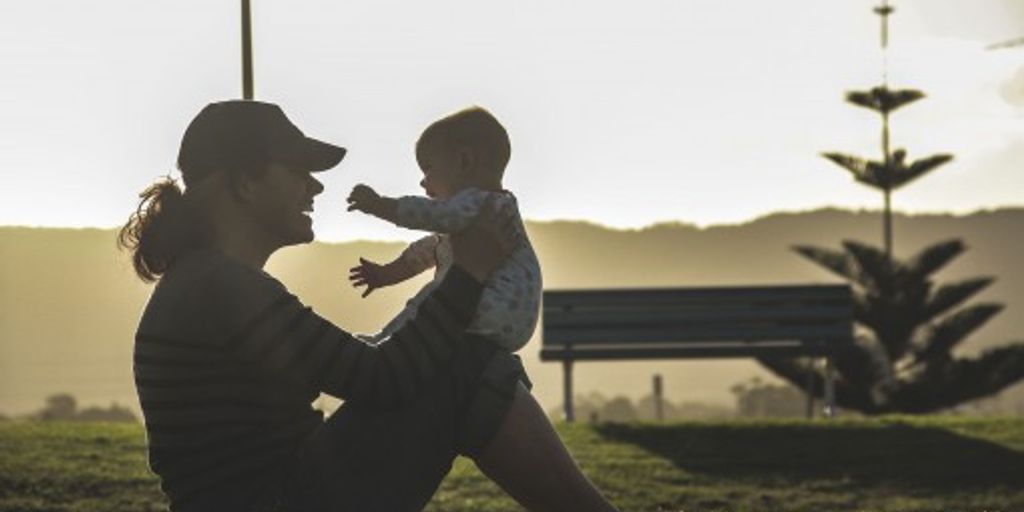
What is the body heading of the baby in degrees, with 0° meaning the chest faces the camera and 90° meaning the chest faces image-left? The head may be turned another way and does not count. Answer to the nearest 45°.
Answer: approximately 90°

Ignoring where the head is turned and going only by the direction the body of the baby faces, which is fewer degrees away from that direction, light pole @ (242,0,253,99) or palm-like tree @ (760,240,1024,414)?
the light pole

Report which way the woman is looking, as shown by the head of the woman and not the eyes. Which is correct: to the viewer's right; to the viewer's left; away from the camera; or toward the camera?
to the viewer's right

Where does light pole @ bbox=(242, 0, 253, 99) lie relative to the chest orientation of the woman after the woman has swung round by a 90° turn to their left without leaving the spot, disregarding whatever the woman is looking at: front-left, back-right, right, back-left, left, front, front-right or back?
front

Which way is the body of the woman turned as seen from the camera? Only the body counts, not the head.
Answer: to the viewer's right

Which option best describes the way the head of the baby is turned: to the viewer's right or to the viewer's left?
to the viewer's left

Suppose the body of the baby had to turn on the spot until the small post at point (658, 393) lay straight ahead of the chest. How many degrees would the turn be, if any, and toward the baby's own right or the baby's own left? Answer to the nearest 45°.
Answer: approximately 90° to the baby's own right
